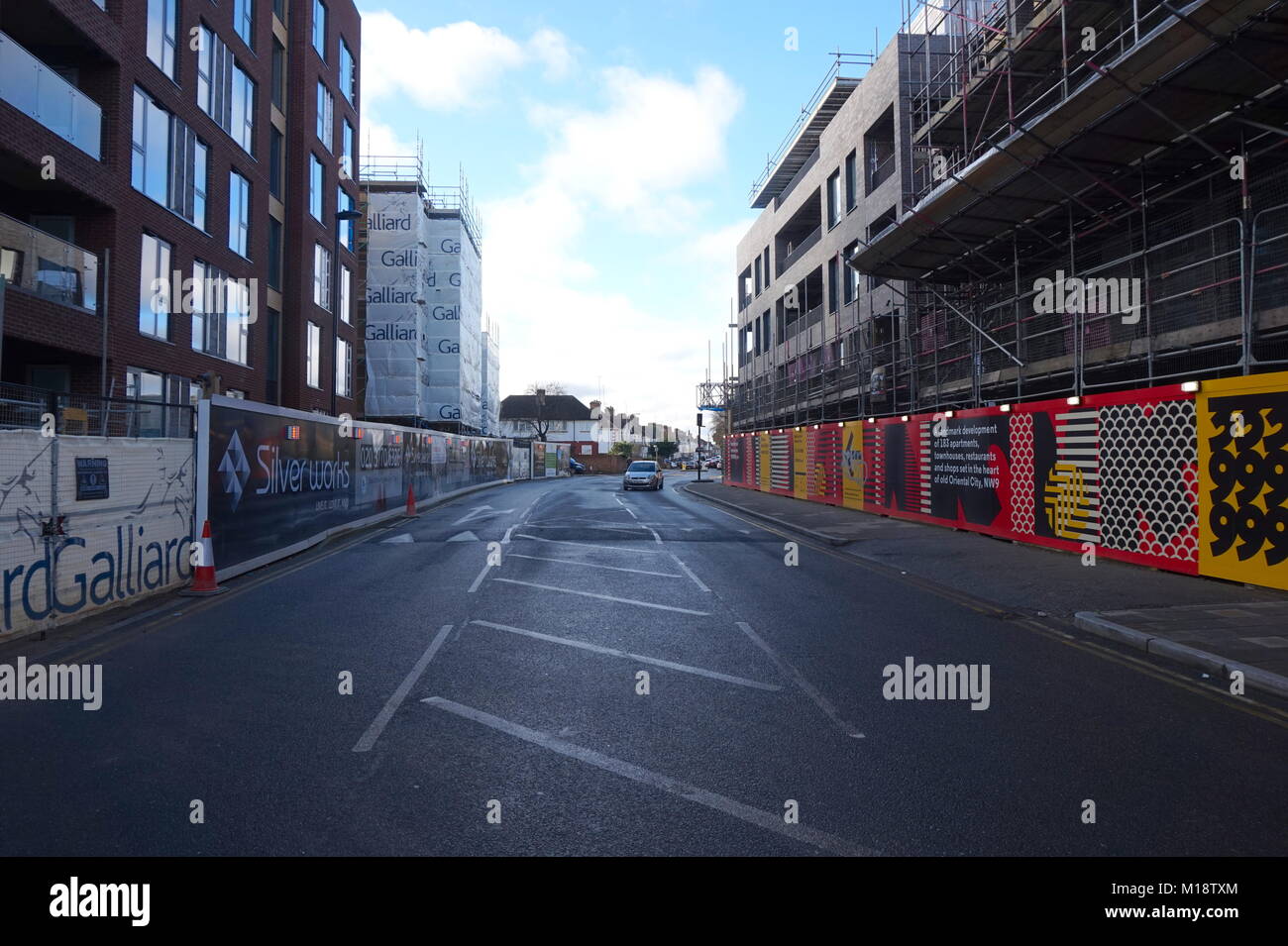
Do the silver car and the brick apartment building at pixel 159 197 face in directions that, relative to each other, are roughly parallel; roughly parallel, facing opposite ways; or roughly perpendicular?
roughly perpendicular

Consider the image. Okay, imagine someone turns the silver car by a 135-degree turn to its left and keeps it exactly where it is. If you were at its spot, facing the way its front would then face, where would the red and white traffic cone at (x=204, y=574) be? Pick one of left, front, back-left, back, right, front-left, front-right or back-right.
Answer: back-right

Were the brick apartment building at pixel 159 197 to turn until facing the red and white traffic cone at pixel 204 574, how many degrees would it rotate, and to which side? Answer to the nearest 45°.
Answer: approximately 45° to its right

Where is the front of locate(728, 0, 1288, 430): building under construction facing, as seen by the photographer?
facing the viewer and to the left of the viewer

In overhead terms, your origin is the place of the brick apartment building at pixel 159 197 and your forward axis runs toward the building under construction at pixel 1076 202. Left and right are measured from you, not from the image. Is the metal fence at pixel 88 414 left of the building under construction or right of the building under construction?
right

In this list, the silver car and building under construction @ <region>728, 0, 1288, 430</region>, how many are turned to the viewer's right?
0

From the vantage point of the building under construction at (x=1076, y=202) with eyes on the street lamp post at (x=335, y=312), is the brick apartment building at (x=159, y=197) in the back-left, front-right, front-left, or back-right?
front-left

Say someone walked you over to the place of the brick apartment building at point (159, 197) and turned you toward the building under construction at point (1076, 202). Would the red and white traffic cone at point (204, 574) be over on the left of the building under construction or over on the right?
right

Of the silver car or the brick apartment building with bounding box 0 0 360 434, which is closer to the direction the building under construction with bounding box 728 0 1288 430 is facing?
the brick apartment building

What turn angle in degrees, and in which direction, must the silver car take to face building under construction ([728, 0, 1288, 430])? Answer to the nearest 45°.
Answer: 0° — it already faces it

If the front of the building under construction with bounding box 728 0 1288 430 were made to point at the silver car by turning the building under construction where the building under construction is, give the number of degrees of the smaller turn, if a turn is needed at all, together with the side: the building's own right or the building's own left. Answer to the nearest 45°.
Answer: approximately 90° to the building's own right

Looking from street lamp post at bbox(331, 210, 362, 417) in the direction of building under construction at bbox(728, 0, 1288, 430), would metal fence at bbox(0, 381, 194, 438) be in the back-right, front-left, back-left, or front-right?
front-right

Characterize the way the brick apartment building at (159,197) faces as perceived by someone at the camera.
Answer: facing the viewer and to the right of the viewer

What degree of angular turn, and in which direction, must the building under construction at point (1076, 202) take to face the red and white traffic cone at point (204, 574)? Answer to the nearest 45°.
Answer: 0° — it already faces it

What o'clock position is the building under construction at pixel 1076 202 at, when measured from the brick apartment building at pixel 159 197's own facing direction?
The building under construction is roughly at 12 o'clock from the brick apartment building.

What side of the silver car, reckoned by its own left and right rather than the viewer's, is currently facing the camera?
front

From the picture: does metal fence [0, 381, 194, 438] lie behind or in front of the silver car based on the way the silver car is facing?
in front
